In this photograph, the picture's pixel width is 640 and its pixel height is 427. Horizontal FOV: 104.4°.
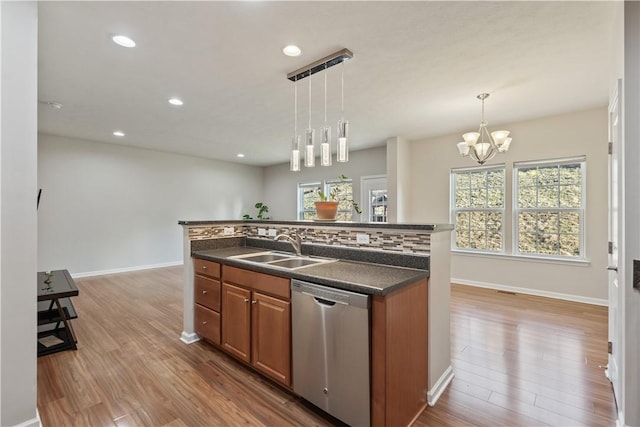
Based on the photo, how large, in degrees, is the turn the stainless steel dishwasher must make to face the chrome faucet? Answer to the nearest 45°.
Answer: approximately 135° to its right

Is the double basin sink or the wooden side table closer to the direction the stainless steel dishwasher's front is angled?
the wooden side table

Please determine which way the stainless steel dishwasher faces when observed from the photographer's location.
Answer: facing the viewer and to the left of the viewer

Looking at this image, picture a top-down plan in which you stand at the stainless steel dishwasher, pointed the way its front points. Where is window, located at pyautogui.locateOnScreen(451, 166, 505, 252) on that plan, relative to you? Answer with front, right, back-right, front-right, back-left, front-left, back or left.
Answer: back

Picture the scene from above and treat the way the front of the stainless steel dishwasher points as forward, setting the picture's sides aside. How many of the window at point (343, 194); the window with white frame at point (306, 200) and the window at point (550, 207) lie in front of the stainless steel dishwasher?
0

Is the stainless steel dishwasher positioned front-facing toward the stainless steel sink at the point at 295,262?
no

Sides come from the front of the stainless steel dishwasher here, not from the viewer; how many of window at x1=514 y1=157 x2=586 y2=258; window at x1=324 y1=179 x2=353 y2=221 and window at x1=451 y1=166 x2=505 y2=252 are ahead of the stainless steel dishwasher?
0

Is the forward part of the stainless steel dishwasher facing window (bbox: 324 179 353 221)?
no

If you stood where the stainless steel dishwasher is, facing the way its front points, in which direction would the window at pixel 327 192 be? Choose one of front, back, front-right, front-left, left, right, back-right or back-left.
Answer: back-right
